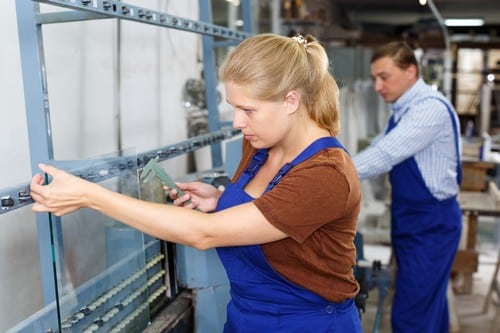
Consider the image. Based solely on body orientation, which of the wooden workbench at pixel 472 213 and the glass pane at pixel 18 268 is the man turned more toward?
the glass pane

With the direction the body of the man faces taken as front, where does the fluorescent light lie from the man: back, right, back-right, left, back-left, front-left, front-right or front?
right

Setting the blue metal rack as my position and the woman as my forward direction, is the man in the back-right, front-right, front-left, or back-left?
front-left

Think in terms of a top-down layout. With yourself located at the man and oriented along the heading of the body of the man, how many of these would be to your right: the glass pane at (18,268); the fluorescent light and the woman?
1

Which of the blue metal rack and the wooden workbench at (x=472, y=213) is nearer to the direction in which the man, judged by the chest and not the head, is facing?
the blue metal rack

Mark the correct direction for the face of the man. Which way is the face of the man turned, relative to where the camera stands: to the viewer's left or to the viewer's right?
to the viewer's left

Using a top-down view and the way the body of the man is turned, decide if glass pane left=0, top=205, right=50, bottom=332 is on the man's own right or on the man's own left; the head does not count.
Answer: on the man's own left

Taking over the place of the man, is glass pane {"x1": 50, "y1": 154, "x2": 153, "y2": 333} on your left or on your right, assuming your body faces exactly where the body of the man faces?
on your left

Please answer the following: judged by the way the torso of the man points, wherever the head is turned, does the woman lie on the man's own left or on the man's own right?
on the man's own left

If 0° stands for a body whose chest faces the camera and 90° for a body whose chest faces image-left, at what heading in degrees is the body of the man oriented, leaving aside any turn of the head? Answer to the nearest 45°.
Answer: approximately 90°

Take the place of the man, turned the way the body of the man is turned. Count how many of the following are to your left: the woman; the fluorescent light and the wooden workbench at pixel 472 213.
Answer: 1
